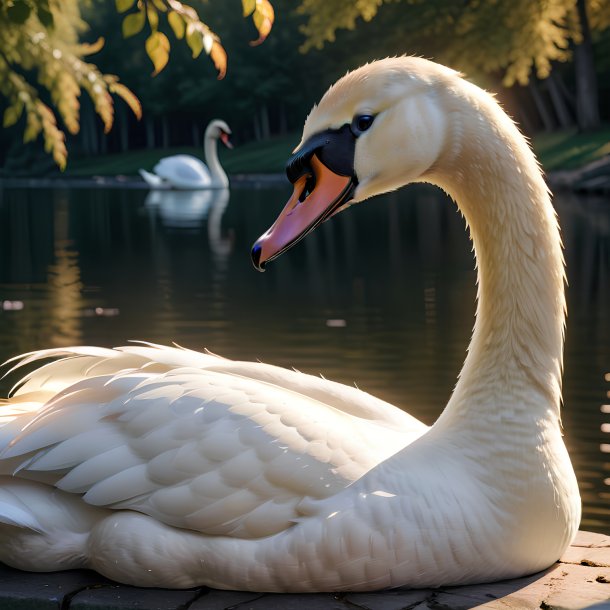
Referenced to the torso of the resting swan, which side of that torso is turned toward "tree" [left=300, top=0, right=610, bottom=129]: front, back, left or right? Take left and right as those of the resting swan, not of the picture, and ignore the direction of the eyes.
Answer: left

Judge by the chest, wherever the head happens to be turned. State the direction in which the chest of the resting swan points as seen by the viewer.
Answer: to the viewer's right
